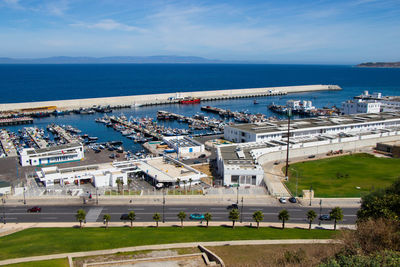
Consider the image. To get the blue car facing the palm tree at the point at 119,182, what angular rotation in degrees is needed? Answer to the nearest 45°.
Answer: approximately 135° to its left

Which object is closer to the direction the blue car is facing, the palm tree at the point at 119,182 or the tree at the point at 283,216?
the tree

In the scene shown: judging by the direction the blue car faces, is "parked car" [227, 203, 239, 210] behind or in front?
in front

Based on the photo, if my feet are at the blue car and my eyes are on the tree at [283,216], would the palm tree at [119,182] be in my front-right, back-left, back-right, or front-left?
back-left

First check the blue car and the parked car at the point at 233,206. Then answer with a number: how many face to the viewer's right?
1

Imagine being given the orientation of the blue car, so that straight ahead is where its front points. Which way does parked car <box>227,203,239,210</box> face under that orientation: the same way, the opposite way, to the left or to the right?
the opposite way

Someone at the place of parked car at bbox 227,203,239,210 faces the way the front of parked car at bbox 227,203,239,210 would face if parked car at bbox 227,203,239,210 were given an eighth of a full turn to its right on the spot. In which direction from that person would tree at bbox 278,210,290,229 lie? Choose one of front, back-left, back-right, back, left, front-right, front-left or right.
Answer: back

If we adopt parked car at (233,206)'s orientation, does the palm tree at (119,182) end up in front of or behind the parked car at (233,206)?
in front

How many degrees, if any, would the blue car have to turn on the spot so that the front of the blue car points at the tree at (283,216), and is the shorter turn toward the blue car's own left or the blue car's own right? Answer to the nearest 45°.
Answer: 0° — it already faces it

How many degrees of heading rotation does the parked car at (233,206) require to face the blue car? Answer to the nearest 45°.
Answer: approximately 45° to its left

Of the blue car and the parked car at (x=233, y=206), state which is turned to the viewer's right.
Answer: the blue car

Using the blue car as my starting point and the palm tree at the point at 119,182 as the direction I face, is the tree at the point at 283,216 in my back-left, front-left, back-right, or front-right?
back-right

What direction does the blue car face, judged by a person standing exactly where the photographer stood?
facing to the right of the viewer

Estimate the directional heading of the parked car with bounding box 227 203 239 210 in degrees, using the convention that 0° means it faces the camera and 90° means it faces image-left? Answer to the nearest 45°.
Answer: approximately 90°
